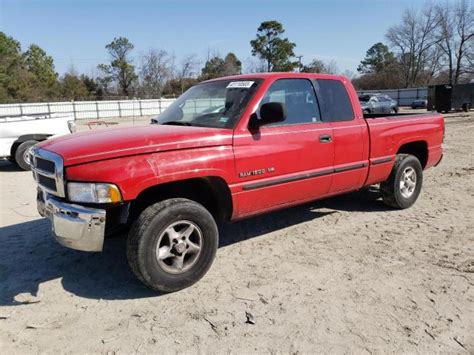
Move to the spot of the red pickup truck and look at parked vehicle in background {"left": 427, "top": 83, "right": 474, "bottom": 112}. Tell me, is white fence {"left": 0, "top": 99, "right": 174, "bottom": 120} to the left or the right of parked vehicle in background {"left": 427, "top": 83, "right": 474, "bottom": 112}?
left

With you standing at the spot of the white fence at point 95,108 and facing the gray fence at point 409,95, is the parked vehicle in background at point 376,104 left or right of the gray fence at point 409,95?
right

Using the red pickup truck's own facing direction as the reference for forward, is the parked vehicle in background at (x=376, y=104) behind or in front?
behind

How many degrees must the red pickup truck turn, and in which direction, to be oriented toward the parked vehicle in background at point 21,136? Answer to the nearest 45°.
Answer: approximately 90° to its right

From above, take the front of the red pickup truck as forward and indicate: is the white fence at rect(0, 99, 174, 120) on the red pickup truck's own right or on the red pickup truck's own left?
on the red pickup truck's own right

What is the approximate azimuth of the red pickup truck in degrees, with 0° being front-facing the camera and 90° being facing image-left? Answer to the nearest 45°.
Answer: approximately 45°

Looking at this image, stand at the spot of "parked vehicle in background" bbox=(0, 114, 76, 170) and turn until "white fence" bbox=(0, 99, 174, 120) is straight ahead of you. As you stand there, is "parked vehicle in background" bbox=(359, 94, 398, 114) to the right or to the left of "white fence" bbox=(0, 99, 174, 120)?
right

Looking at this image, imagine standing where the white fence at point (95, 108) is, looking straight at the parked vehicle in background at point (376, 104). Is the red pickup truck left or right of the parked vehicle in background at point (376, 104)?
right

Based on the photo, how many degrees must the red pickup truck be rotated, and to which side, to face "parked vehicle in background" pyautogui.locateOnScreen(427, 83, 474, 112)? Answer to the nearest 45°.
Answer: approximately 180°

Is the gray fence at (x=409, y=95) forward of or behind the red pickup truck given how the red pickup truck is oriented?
behind
